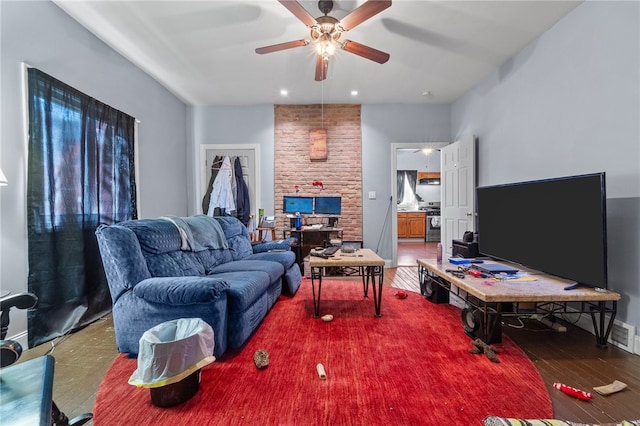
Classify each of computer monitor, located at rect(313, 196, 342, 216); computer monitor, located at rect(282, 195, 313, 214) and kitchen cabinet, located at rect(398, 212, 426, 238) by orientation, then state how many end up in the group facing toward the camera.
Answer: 3

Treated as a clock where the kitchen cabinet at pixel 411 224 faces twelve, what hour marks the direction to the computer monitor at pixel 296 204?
The computer monitor is roughly at 1 o'clock from the kitchen cabinet.

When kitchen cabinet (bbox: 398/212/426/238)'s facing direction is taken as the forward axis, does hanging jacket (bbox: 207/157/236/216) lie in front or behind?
in front

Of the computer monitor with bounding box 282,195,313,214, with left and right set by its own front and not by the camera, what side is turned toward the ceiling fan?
front

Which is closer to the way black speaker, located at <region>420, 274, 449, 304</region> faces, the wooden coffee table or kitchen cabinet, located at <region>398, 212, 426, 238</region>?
the wooden coffee table

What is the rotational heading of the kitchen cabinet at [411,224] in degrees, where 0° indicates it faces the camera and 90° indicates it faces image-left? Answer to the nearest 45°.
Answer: approximately 0°

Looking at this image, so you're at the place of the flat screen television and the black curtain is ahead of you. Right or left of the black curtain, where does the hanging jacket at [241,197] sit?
right

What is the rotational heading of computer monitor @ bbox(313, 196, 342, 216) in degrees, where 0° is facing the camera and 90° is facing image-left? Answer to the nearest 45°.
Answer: approximately 0°

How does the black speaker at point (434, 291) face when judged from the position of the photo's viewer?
facing the viewer and to the left of the viewer

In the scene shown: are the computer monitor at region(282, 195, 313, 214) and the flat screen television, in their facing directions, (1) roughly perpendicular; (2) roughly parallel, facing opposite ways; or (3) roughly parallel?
roughly perpendicular

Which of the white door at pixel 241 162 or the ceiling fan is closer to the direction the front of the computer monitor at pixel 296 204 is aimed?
the ceiling fan

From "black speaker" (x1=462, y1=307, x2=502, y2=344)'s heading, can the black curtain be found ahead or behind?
ahead

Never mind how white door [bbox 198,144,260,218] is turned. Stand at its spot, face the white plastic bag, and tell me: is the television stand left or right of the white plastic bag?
left
